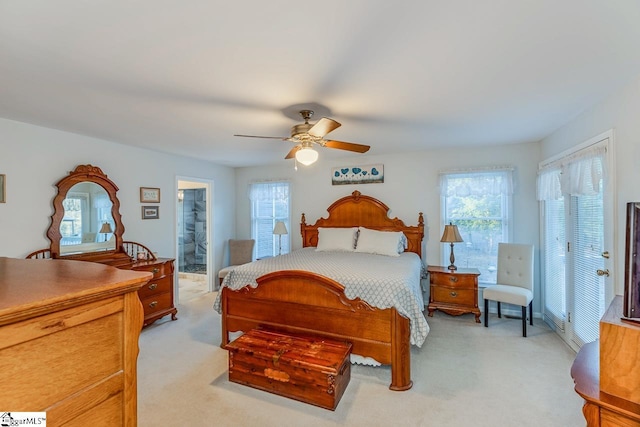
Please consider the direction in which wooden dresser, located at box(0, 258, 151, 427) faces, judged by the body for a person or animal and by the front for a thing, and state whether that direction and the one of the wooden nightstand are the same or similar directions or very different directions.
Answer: very different directions

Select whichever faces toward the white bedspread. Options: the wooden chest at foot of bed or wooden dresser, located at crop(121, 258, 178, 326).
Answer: the wooden dresser

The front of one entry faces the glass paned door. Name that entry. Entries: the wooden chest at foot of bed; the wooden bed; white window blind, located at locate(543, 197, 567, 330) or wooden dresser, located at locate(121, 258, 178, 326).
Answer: the wooden dresser

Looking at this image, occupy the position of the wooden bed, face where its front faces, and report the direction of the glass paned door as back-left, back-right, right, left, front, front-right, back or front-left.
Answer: back-left

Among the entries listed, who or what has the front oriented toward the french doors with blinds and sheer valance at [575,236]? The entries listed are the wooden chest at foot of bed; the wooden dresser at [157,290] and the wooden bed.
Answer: the wooden dresser

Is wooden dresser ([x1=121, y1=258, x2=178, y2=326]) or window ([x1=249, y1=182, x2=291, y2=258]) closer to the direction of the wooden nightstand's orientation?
the wooden dresser

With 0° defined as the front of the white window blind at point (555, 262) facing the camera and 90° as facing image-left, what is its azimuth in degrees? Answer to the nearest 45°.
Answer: approximately 90°

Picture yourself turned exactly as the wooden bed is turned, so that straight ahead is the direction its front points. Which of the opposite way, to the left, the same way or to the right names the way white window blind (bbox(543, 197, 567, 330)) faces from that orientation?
to the right

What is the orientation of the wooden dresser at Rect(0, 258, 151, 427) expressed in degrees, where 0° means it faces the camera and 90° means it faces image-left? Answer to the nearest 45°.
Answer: approximately 225°

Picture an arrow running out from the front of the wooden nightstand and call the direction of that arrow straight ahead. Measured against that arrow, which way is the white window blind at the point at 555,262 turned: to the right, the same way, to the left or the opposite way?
to the right
